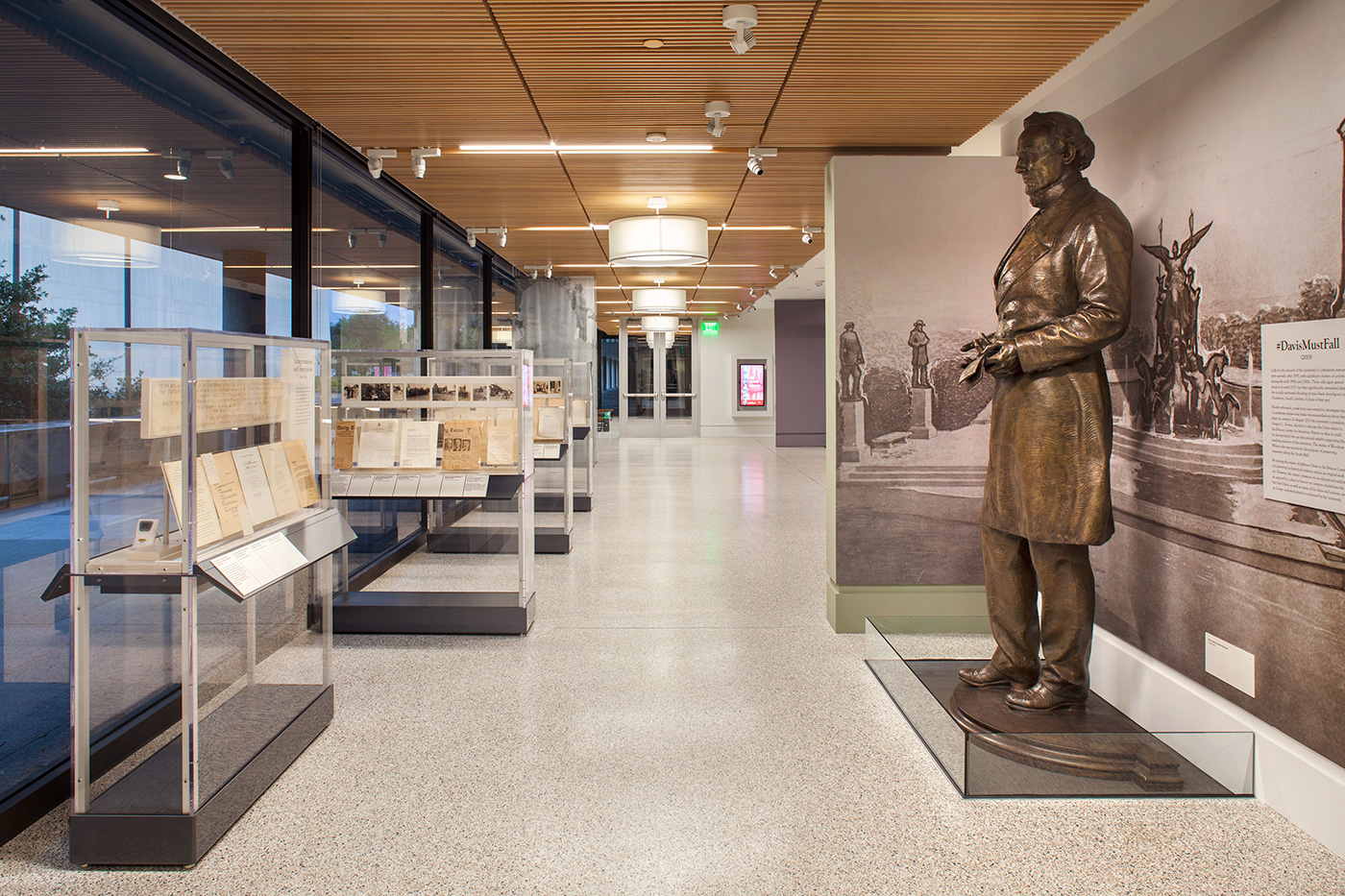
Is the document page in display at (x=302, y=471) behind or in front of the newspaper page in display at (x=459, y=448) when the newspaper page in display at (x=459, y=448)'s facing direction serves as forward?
in front

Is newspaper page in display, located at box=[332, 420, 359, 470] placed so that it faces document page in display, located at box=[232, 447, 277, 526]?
yes

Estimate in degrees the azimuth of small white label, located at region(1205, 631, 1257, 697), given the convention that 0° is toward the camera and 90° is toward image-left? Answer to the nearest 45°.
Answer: approximately 45°

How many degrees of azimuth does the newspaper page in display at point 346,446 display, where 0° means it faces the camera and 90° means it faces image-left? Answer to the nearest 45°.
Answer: approximately 0°

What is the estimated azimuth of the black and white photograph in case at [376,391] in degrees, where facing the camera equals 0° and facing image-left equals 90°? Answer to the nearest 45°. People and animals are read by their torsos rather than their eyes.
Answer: approximately 0°

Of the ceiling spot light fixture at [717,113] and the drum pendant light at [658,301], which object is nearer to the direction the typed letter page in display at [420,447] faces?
the ceiling spot light fixture
